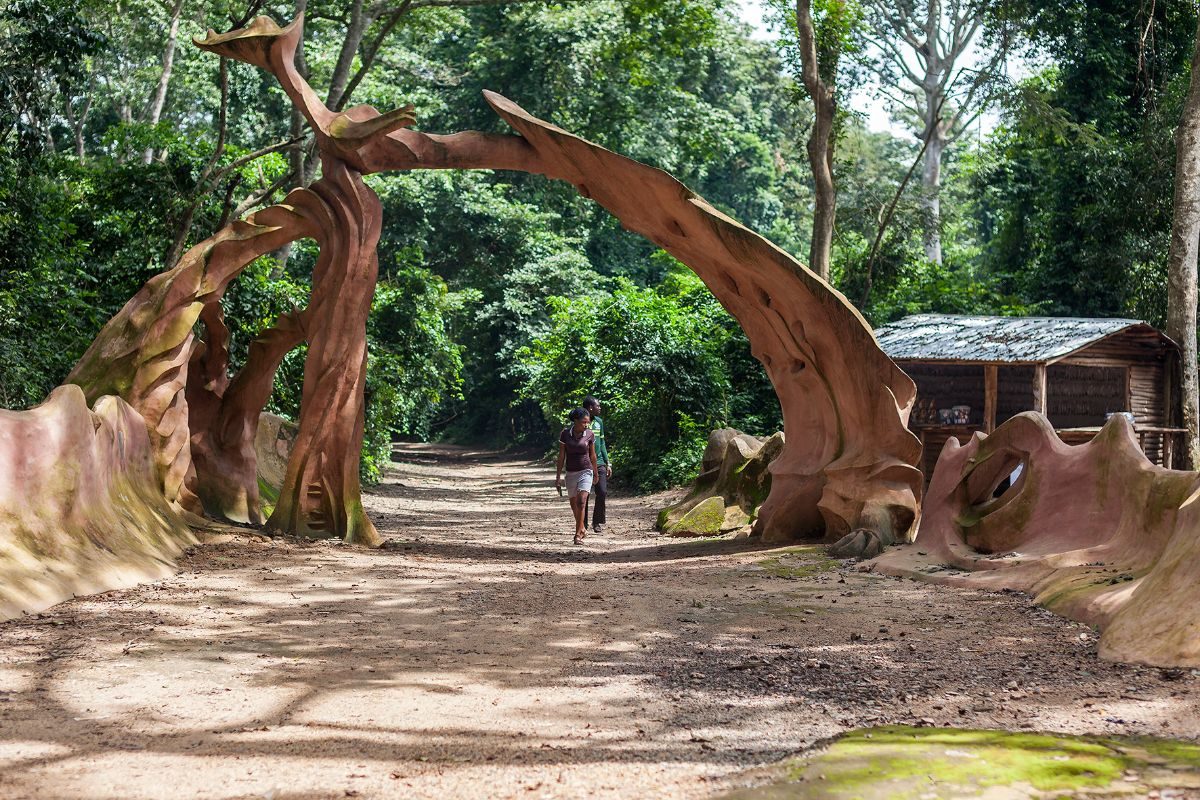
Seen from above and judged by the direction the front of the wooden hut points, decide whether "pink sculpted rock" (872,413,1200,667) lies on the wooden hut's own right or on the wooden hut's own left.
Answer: on the wooden hut's own left

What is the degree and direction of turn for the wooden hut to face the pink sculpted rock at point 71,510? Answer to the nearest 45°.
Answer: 0° — it already faces it

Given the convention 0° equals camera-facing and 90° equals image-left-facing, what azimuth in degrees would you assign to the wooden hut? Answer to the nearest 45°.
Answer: approximately 45°
